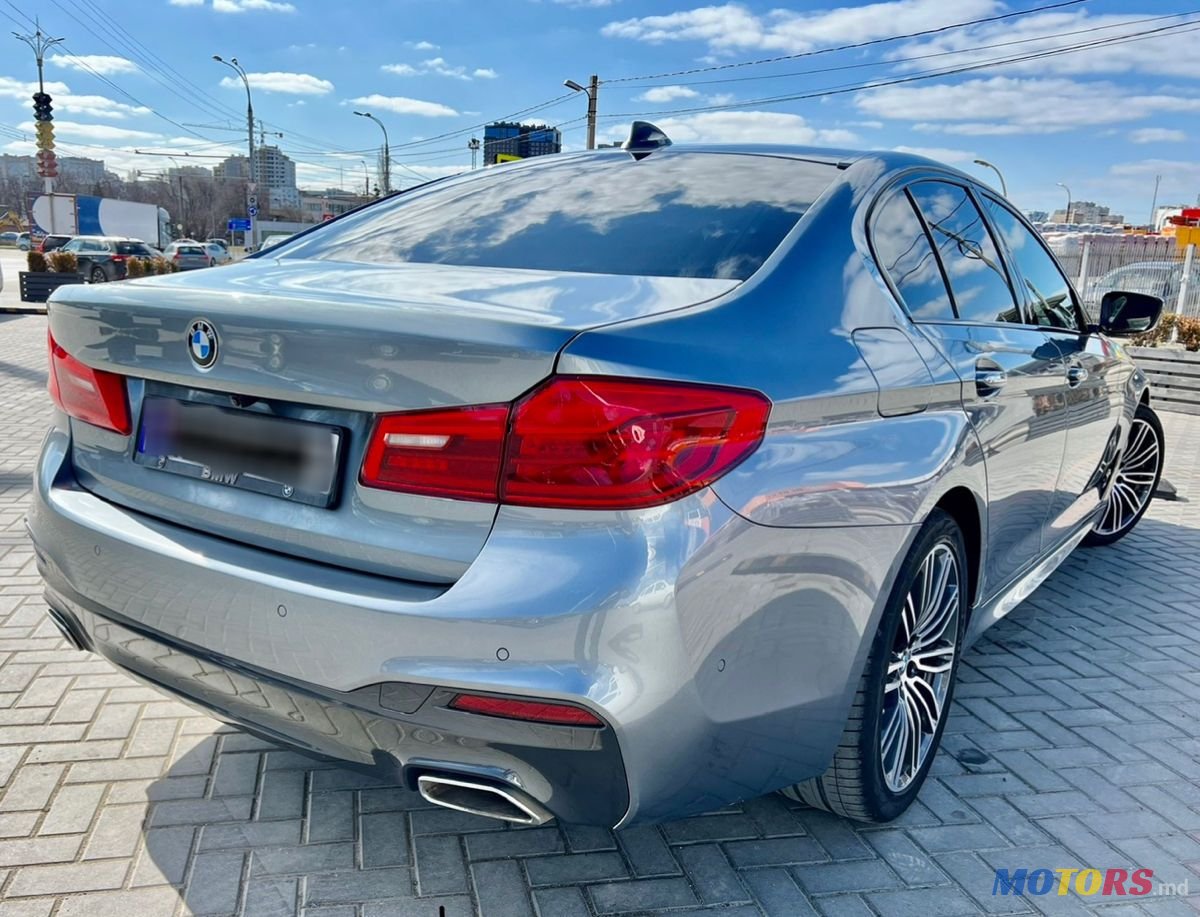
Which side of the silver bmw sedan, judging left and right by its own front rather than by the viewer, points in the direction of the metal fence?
front

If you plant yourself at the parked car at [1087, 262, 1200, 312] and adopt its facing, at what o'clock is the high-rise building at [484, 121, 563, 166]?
The high-rise building is roughly at 1 o'clock from the parked car.

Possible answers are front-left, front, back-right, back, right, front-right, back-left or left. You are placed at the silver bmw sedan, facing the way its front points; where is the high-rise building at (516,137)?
front-left

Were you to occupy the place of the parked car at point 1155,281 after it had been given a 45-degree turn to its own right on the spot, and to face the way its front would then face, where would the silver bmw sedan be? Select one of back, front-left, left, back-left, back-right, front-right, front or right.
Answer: back-left

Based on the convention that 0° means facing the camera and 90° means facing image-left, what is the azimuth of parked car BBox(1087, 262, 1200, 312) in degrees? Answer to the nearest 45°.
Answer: approximately 90°

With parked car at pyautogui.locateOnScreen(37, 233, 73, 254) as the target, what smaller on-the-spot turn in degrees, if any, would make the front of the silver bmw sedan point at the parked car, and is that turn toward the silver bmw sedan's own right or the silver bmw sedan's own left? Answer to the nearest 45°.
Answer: approximately 90° to the silver bmw sedan's own left

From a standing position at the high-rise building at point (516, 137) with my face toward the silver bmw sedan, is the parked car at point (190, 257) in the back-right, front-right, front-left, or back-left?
front-right

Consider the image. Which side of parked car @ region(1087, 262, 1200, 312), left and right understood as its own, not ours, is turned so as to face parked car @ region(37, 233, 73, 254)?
front

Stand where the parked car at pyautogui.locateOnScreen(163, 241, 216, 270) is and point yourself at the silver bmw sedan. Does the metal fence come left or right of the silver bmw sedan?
left

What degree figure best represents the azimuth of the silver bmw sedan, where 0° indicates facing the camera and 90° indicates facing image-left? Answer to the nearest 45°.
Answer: approximately 225°
